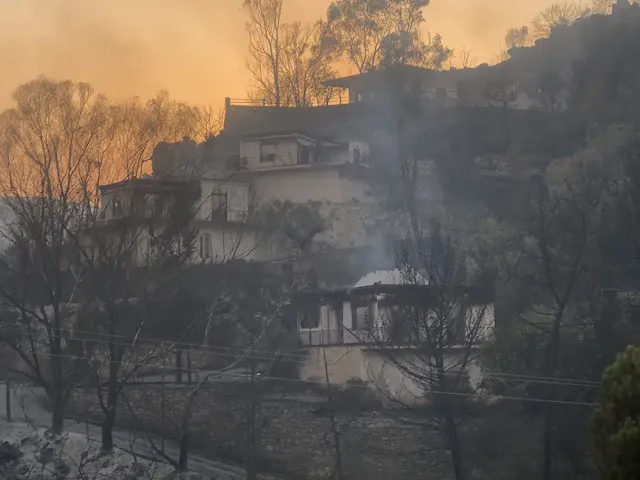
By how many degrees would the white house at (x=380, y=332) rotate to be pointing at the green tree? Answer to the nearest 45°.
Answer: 0° — it already faces it

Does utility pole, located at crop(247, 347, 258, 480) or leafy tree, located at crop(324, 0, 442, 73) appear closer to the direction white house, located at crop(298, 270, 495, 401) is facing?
the utility pole

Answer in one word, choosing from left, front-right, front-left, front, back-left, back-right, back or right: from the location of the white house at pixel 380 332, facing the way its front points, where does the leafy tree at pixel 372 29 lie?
back

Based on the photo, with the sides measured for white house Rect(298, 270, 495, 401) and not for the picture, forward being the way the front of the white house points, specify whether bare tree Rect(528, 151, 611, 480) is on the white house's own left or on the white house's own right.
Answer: on the white house's own left

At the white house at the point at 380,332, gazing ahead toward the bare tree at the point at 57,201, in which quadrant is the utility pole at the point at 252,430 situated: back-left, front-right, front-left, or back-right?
front-left

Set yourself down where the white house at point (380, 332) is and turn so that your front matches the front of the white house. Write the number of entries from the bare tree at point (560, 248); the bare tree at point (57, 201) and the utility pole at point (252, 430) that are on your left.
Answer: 1

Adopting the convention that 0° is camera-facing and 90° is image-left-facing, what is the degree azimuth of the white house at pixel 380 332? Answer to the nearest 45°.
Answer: approximately 0°

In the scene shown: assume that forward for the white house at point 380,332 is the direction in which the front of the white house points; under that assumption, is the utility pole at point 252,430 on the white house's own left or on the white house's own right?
on the white house's own right
